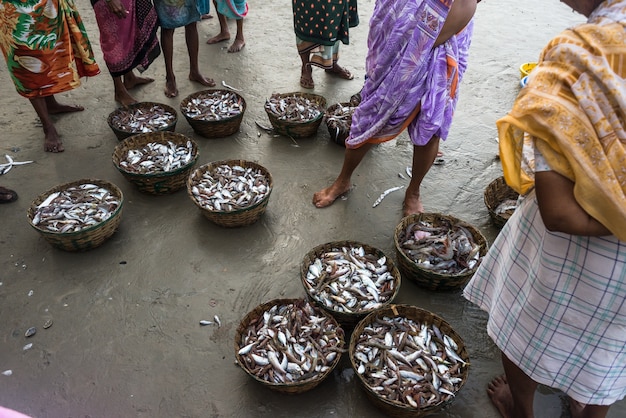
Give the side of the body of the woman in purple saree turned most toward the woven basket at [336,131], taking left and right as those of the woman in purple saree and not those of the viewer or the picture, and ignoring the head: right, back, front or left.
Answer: right

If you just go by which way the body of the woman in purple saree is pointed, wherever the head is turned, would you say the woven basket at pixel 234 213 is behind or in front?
in front

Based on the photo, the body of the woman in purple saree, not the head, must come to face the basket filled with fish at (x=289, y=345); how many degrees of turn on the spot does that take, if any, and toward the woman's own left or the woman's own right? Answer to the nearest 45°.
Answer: approximately 45° to the woman's own left

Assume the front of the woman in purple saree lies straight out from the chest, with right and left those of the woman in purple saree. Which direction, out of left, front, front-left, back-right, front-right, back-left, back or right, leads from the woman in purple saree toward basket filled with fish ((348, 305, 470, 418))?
front-left

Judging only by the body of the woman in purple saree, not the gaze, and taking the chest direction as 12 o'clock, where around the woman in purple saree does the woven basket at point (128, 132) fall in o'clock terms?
The woven basket is roughly at 2 o'clock from the woman in purple saree.

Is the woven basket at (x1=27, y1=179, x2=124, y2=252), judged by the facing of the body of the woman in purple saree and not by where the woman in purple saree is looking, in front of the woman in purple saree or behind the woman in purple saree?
in front

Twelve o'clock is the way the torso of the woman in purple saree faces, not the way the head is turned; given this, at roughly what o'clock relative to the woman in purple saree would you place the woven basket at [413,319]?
The woven basket is roughly at 10 o'clock from the woman in purple saree.

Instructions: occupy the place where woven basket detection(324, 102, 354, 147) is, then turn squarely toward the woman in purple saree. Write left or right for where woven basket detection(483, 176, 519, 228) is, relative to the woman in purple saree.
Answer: left

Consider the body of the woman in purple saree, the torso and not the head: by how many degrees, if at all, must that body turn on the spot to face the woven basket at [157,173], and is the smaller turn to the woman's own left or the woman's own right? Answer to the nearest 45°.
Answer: approximately 45° to the woman's own right

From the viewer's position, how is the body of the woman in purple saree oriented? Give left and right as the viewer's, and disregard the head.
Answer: facing the viewer and to the left of the viewer

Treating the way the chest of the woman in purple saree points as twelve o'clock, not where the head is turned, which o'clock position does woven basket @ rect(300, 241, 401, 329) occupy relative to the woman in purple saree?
The woven basket is roughly at 11 o'clock from the woman in purple saree.
